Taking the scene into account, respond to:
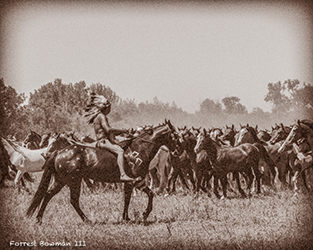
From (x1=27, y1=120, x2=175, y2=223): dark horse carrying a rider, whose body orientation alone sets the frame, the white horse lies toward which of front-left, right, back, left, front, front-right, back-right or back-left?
back-left

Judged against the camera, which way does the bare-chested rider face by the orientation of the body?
to the viewer's right

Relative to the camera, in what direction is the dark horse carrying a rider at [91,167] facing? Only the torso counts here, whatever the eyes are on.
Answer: to the viewer's right

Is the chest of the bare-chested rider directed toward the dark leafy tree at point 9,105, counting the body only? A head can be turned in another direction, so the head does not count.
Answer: no

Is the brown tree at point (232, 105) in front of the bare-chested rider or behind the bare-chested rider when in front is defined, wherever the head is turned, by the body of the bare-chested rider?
in front

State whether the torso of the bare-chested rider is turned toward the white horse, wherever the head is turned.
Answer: no

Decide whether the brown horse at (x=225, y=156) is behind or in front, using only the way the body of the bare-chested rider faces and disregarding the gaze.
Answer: in front

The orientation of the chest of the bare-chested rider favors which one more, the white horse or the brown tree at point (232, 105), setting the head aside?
the brown tree

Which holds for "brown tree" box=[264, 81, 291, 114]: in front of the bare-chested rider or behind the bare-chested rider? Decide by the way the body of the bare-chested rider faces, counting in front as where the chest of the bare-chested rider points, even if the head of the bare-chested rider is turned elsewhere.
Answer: in front
